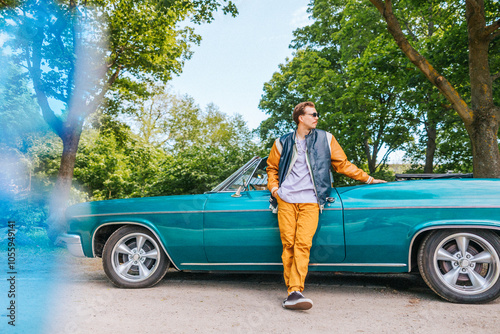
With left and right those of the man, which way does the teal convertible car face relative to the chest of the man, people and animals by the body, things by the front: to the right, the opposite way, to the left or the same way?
to the right

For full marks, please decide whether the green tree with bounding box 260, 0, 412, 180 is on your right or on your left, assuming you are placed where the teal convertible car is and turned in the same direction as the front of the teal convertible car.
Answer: on your right

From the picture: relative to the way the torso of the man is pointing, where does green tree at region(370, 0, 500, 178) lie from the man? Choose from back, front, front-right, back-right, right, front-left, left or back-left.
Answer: back-left

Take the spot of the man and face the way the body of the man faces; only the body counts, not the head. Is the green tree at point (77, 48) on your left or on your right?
on your right

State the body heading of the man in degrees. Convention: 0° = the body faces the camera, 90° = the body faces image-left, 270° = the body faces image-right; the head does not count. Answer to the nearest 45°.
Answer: approximately 0°

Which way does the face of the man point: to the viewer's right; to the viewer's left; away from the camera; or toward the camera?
to the viewer's right

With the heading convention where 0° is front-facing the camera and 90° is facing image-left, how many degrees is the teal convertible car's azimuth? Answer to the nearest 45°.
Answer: approximately 90°
